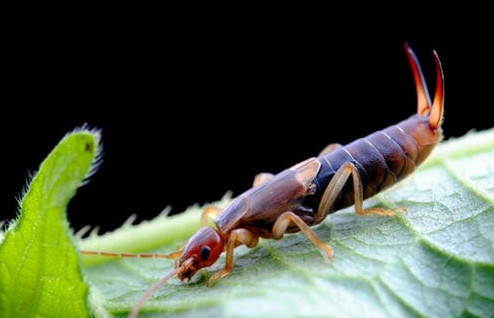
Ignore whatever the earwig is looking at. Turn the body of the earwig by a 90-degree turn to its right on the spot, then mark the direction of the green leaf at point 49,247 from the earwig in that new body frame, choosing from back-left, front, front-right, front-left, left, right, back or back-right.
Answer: left

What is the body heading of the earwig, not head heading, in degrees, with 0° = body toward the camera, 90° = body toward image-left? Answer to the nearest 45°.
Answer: approximately 45°
